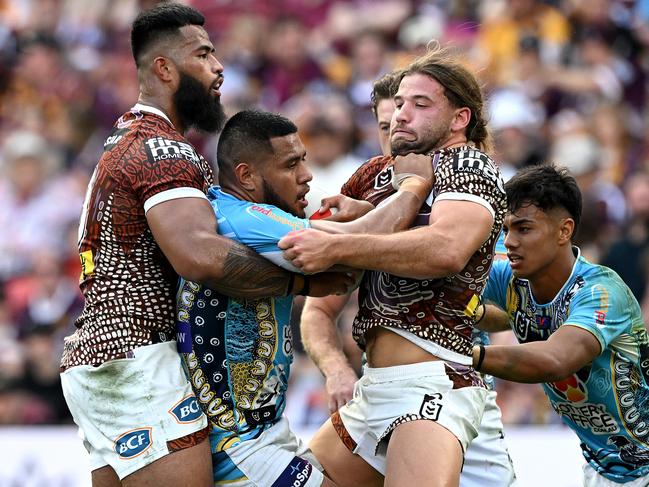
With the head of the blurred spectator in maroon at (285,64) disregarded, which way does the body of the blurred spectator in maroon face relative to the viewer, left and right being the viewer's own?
facing the viewer
